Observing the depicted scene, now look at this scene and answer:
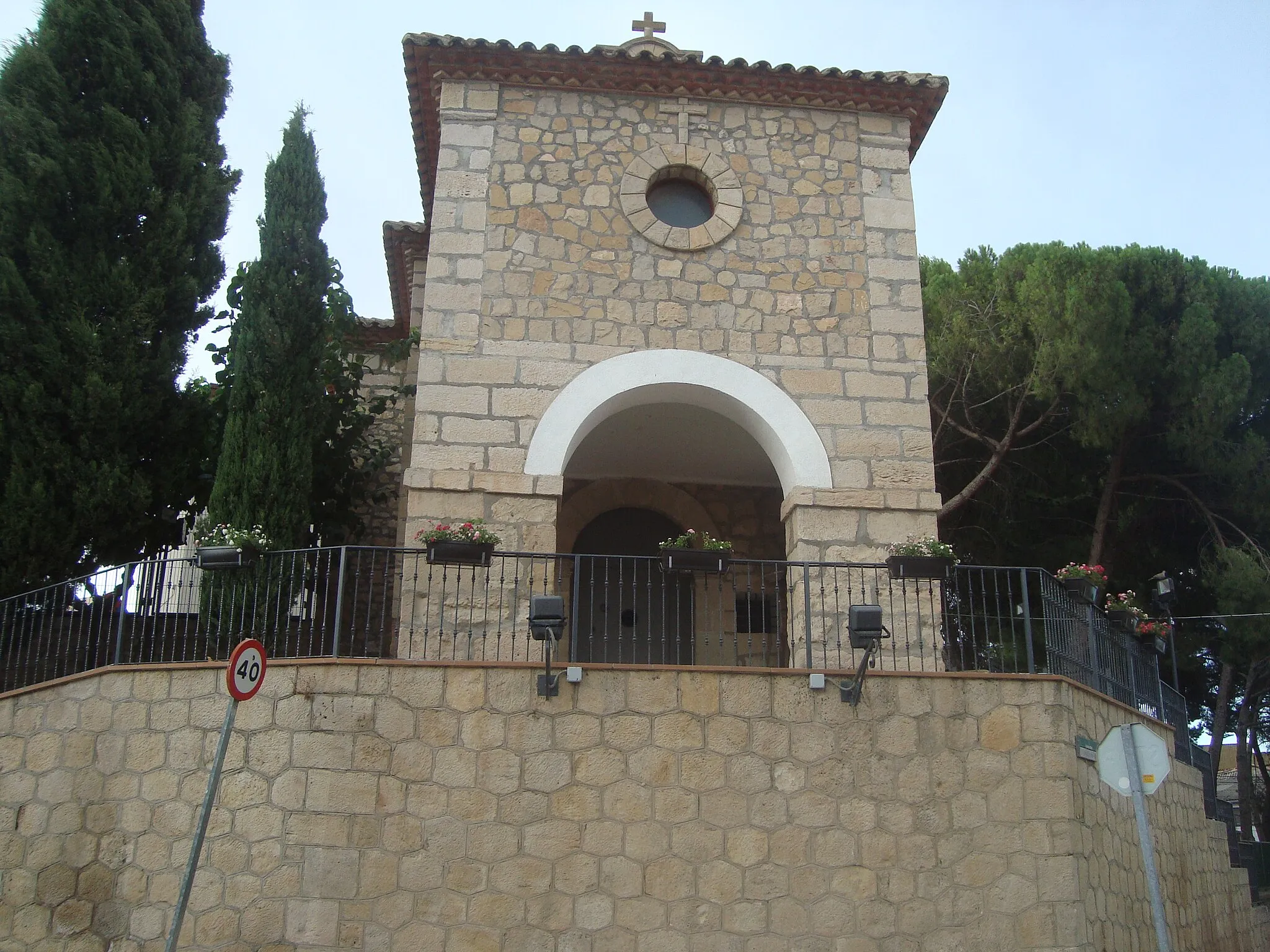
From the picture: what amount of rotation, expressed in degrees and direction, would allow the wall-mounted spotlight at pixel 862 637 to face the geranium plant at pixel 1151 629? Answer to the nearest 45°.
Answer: approximately 45° to its right

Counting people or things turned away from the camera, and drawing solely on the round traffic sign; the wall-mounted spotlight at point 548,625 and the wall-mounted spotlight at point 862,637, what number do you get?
2

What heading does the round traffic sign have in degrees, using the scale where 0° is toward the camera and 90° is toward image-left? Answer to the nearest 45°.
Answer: approximately 315°

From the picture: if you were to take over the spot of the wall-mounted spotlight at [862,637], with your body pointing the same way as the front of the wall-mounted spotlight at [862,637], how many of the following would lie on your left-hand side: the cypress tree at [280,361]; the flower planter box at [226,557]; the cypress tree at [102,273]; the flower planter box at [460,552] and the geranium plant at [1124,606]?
4

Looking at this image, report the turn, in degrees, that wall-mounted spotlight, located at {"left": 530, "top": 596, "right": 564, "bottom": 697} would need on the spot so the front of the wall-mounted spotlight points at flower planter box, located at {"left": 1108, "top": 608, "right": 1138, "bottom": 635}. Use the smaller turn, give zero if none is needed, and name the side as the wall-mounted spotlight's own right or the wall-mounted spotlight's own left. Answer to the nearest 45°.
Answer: approximately 45° to the wall-mounted spotlight's own right

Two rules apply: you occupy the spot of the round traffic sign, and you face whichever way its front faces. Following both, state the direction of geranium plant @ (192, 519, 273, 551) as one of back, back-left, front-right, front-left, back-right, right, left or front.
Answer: back-left

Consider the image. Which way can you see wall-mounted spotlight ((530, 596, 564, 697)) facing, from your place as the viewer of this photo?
facing away from the viewer

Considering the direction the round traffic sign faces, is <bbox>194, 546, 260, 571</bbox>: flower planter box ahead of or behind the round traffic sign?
behind

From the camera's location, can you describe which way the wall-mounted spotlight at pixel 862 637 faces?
facing away from the viewer

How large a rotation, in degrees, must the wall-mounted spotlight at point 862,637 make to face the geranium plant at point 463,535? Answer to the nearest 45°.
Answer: approximately 90° to its left

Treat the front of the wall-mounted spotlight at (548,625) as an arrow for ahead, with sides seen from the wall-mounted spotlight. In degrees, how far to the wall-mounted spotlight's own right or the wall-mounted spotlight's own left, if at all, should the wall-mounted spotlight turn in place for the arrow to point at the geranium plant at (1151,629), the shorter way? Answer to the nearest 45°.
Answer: approximately 45° to the wall-mounted spotlight's own right
